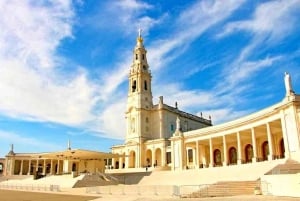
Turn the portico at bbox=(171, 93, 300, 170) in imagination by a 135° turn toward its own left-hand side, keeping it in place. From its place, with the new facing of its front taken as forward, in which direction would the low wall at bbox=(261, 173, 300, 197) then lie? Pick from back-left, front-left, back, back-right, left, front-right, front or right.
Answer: right

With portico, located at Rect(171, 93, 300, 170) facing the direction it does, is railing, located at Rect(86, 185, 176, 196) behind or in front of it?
in front

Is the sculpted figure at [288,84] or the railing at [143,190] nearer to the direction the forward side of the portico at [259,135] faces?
the railing

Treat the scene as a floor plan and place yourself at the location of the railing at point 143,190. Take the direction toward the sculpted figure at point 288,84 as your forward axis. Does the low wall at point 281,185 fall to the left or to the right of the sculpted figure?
right
